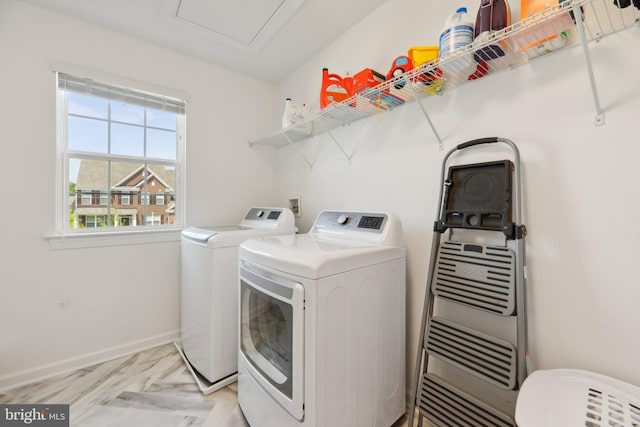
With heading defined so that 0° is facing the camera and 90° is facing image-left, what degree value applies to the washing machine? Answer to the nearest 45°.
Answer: approximately 45°

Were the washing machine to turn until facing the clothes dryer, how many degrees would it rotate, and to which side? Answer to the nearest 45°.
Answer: approximately 90° to its left

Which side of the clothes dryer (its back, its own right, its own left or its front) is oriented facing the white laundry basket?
left

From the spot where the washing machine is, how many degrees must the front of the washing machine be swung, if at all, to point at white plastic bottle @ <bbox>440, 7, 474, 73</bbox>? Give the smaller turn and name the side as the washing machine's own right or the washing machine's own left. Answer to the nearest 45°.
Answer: approximately 90° to the washing machine's own left
